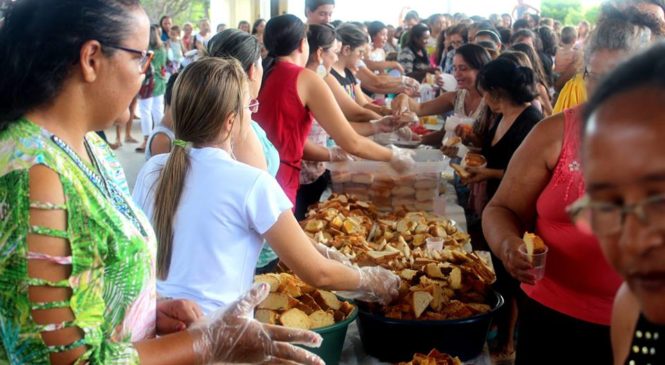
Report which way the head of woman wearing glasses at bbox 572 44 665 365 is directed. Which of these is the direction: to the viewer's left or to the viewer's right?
to the viewer's left

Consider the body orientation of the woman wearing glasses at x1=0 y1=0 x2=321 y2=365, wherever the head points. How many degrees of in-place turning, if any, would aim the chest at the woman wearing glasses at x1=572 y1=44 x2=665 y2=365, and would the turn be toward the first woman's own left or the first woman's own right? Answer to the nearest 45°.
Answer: approximately 45° to the first woman's own right

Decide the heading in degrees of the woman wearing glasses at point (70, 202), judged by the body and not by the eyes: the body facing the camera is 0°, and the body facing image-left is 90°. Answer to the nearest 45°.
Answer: approximately 270°

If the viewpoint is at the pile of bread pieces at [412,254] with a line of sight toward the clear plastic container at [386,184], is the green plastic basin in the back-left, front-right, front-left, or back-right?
back-left

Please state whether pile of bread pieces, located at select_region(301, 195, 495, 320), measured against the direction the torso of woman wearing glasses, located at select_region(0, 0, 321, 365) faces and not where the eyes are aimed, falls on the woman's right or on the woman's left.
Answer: on the woman's left

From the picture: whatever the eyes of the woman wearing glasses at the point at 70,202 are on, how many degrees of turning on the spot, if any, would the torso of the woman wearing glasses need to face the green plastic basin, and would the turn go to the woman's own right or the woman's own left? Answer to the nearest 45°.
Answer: approximately 45° to the woman's own left

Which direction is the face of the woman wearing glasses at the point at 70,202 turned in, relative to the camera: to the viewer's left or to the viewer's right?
to the viewer's right

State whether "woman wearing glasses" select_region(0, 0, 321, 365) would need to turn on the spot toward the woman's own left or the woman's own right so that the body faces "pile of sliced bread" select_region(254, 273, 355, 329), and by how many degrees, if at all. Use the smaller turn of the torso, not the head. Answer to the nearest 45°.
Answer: approximately 45° to the woman's own left
